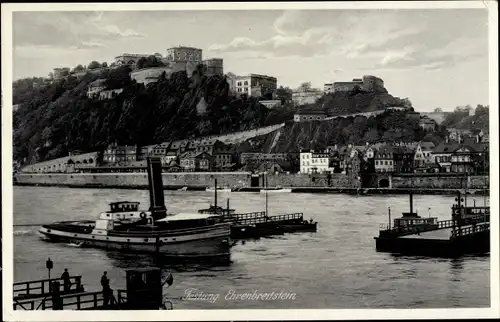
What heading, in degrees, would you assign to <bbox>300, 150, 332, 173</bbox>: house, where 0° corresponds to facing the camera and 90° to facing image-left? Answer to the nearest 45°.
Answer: approximately 0°

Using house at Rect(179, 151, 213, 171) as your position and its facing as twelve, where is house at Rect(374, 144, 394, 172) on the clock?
house at Rect(374, 144, 394, 172) is roughly at 9 o'clock from house at Rect(179, 151, 213, 171).

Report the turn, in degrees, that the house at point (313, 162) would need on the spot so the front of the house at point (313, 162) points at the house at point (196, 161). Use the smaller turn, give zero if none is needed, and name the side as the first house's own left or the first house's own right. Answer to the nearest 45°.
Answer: approximately 90° to the first house's own right

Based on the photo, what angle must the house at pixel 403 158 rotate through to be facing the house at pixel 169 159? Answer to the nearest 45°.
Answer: approximately 90° to its right
